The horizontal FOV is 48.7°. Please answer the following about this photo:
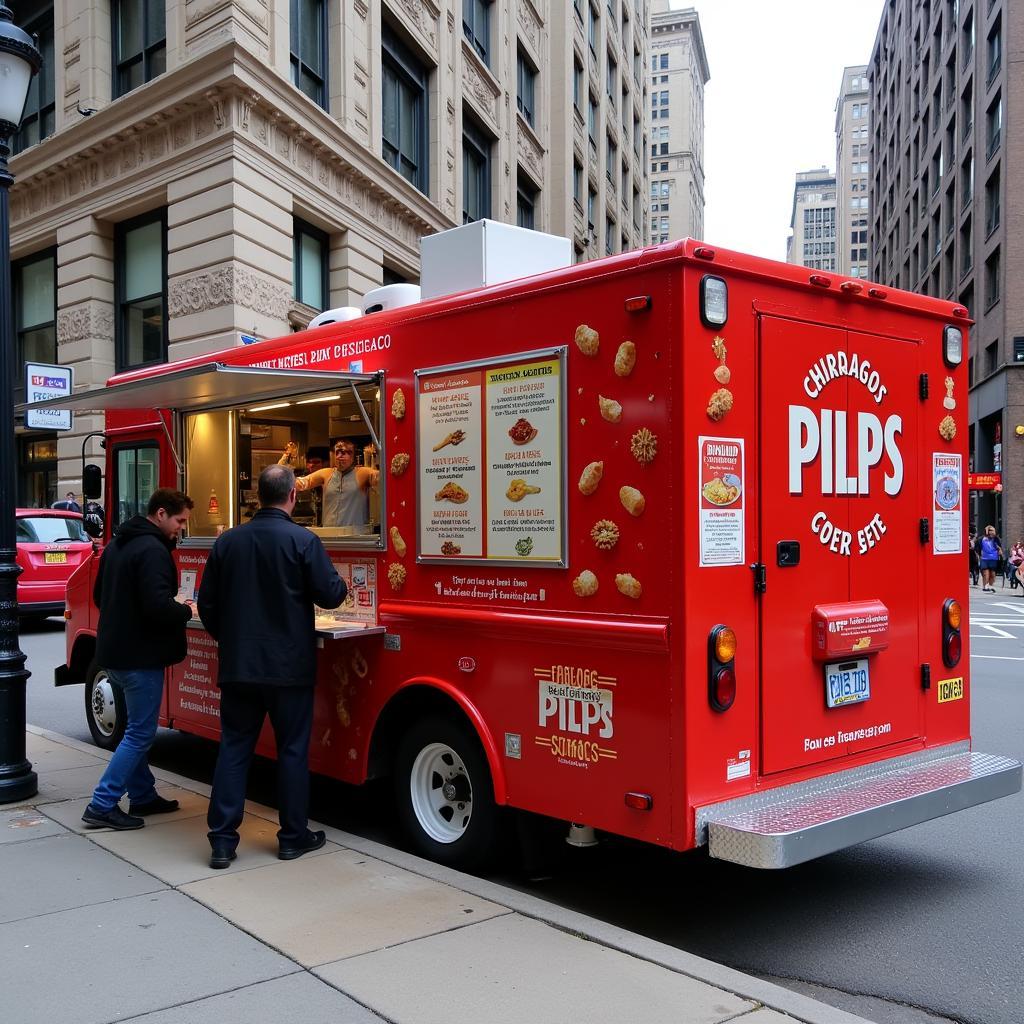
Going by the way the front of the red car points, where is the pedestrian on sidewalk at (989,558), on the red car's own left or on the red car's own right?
on the red car's own right

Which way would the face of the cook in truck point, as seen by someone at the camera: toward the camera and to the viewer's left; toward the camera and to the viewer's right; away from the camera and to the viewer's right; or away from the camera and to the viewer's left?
toward the camera and to the viewer's left

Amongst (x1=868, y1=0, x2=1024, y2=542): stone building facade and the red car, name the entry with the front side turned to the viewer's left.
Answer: the stone building facade

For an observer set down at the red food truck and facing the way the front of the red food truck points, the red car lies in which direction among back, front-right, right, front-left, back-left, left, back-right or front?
front

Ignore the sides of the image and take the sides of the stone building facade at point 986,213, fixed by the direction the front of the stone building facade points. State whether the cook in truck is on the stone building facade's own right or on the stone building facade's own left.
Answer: on the stone building facade's own left

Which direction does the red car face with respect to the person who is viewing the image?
facing away from the viewer

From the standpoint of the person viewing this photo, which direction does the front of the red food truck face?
facing away from the viewer and to the left of the viewer

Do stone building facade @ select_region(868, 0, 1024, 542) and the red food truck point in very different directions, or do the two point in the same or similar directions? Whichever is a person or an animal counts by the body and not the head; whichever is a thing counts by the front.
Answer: same or similar directions

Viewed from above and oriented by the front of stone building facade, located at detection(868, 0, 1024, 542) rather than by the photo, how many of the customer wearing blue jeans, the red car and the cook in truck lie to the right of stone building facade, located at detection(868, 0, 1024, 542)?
0

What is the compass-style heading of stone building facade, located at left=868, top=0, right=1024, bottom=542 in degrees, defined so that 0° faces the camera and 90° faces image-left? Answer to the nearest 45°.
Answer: approximately 90°
